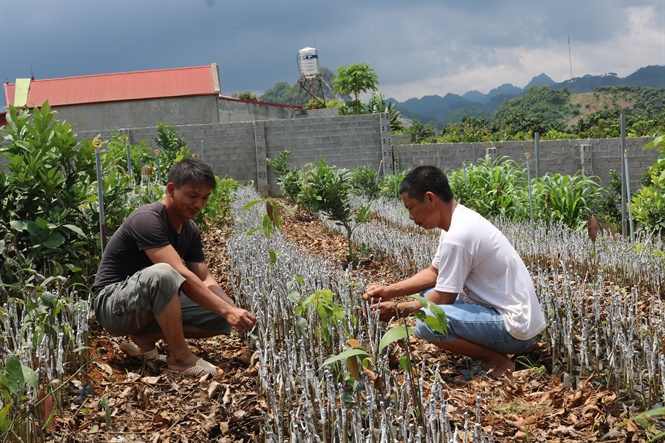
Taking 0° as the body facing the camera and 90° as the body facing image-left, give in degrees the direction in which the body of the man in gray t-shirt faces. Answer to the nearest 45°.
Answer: approximately 315°

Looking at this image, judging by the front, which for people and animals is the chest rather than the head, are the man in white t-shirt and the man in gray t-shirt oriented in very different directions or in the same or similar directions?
very different directions

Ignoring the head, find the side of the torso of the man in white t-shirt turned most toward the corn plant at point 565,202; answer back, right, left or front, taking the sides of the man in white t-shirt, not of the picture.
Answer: right

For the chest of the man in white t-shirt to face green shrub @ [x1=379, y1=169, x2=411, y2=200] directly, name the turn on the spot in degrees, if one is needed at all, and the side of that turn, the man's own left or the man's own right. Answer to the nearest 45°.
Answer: approximately 90° to the man's own right

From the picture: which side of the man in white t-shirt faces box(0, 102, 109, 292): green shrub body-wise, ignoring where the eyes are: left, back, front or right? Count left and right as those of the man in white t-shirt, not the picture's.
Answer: front

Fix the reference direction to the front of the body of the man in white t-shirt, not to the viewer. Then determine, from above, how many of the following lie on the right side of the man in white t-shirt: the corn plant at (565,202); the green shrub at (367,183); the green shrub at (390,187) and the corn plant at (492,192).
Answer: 4

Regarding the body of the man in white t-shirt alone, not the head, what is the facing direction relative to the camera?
to the viewer's left

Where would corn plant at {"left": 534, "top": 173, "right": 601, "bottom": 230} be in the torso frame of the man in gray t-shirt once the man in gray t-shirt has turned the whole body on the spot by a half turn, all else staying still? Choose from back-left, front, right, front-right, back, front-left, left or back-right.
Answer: right

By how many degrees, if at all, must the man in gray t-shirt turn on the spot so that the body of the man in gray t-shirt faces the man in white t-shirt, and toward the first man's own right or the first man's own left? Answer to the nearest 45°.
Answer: approximately 45° to the first man's own left

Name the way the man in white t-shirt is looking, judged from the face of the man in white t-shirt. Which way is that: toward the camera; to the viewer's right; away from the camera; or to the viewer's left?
to the viewer's left

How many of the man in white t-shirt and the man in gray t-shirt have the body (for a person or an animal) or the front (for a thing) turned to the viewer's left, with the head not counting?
1

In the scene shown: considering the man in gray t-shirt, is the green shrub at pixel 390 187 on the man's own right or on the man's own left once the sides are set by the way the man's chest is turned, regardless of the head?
on the man's own left
